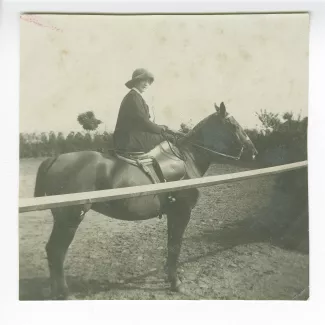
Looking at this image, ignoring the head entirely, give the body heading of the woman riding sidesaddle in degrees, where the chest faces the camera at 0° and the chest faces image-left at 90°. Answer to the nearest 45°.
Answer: approximately 270°

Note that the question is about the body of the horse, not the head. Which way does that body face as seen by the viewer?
to the viewer's right
